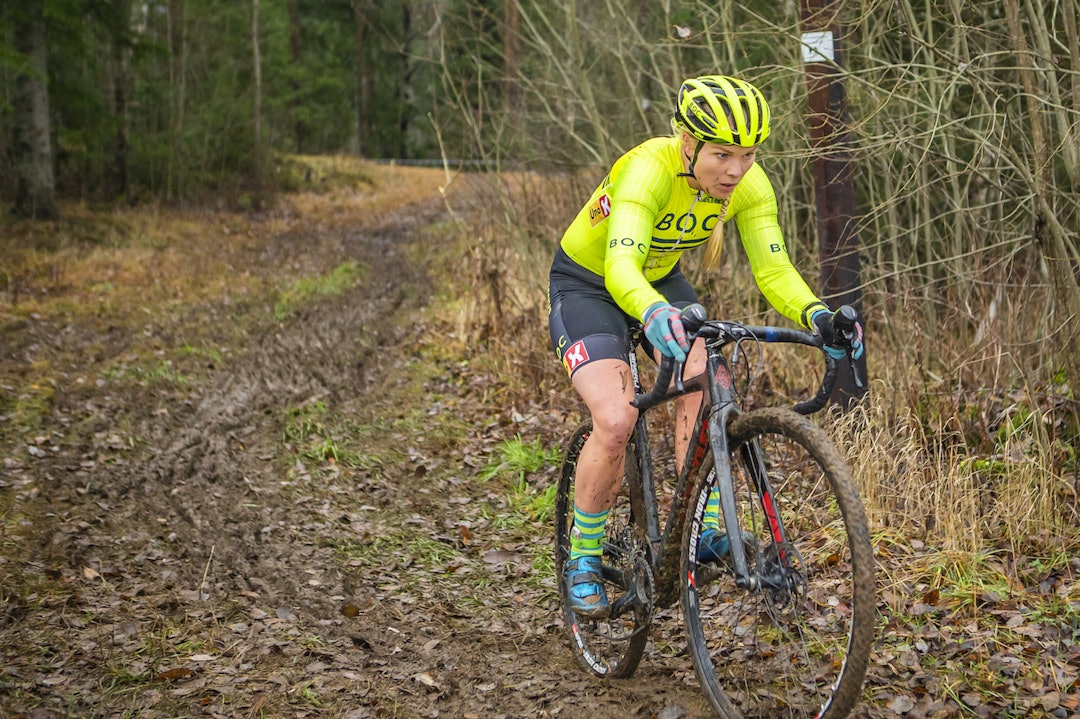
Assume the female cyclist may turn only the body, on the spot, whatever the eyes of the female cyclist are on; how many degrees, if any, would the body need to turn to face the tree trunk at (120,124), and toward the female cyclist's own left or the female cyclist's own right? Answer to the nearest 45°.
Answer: approximately 180°

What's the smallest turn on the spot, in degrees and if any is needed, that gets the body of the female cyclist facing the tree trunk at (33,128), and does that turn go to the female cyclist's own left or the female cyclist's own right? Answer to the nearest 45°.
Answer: approximately 180°

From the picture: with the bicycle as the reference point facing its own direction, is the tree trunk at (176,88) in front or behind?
behind

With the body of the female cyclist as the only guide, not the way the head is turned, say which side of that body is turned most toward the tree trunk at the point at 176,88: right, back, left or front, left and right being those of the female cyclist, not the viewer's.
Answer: back

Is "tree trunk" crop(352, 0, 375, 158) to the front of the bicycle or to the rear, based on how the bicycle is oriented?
to the rear

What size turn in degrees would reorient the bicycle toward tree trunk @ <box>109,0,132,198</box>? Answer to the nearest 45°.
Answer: approximately 180°

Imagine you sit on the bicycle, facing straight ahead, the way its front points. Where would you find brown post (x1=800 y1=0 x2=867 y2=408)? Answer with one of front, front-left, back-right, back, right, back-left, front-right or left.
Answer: back-left

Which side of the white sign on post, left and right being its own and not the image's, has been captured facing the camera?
front

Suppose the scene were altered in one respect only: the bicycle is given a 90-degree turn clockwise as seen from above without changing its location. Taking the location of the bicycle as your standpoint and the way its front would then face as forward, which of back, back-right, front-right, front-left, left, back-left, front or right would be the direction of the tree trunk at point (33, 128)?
right

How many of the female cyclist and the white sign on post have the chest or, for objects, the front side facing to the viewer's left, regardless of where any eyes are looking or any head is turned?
0

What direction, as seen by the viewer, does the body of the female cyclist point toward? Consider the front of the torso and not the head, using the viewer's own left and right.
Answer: facing the viewer and to the right of the viewer

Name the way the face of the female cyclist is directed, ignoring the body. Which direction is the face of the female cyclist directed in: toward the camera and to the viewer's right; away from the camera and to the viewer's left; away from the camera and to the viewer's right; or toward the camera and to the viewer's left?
toward the camera and to the viewer's right

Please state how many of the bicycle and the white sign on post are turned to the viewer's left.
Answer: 0
